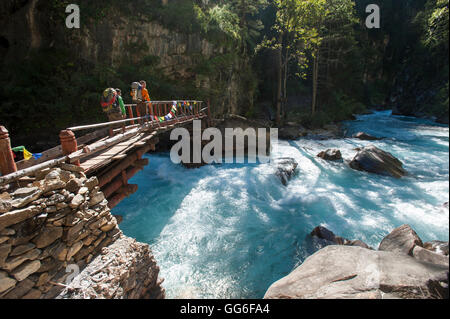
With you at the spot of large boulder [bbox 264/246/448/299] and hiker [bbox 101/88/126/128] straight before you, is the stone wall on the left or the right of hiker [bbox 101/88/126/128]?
left

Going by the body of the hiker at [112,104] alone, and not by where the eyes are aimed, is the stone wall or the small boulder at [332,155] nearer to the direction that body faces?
the small boulder

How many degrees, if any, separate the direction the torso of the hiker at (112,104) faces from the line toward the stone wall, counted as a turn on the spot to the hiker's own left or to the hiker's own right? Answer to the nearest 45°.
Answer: approximately 135° to the hiker's own right

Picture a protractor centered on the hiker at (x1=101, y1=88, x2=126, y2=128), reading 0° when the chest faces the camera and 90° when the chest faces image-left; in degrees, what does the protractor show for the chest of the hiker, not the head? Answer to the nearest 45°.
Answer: approximately 225°

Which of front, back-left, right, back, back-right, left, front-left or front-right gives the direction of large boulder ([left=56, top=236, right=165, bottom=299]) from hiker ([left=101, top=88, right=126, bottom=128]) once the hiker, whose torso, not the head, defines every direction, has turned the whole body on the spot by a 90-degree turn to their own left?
back-left

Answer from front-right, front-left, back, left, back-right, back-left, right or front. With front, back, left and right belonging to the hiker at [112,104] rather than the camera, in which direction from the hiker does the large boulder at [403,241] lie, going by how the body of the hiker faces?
right

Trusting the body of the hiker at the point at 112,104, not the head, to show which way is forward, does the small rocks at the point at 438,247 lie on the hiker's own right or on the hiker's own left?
on the hiker's own right
